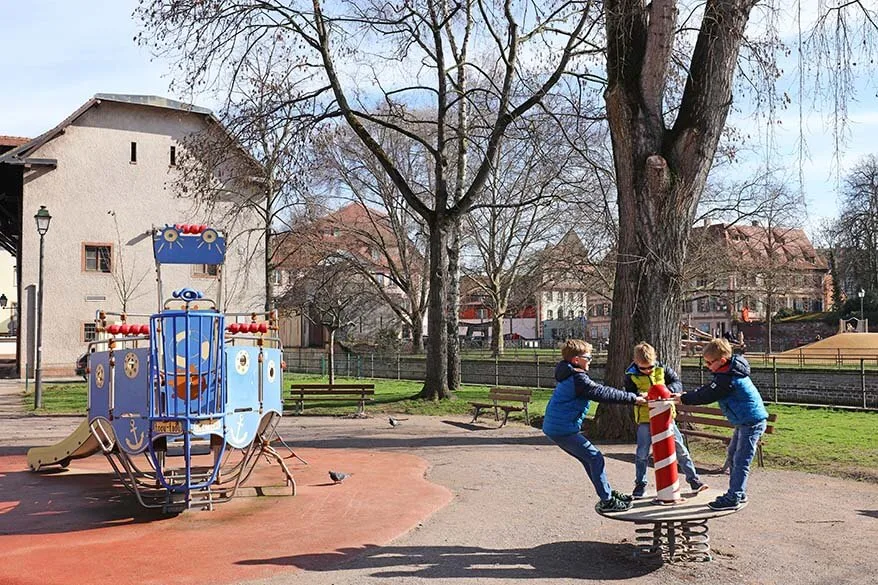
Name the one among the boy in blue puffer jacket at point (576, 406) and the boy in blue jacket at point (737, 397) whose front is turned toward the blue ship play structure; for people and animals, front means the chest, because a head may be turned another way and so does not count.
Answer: the boy in blue jacket

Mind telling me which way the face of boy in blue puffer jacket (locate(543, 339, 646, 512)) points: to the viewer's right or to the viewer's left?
to the viewer's right

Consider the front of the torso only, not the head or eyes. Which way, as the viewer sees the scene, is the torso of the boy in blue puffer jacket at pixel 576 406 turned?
to the viewer's right

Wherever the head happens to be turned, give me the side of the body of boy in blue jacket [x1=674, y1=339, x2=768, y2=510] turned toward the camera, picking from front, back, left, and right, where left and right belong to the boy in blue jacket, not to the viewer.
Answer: left

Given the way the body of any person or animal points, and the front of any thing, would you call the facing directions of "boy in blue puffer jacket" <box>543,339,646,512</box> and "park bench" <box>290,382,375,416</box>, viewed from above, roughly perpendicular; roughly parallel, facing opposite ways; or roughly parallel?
roughly perpendicular

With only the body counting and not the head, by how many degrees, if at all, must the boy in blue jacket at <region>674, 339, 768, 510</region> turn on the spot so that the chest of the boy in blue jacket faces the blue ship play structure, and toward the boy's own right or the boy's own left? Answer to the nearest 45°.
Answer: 0° — they already face it

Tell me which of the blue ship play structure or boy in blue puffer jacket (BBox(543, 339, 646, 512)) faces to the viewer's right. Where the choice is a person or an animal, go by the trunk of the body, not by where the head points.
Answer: the boy in blue puffer jacket

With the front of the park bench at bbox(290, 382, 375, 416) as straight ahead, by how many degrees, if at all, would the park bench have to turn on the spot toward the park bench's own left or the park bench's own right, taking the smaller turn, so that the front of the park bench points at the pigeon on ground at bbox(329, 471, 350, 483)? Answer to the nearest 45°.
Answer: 0° — it already faces it

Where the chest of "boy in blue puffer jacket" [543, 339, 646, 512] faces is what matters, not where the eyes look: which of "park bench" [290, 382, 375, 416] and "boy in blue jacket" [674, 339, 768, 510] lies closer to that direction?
the boy in blue jacket

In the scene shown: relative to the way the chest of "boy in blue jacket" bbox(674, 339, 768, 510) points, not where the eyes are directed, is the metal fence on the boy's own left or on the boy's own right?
on the boy's own right

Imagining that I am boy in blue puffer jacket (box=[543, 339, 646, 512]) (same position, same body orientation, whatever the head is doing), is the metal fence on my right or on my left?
on my left
